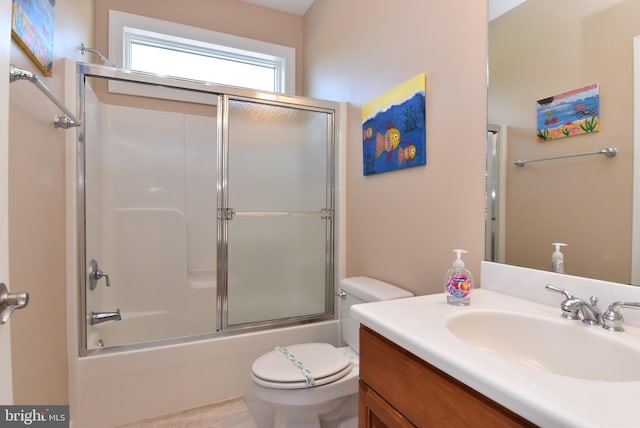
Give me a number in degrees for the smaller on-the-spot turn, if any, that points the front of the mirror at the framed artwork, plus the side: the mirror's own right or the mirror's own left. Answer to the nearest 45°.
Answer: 0° — it already faces it

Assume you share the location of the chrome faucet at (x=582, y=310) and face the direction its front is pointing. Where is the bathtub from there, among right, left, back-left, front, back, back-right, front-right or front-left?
front-right

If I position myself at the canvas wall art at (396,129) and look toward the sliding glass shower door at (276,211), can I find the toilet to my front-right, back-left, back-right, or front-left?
front-left

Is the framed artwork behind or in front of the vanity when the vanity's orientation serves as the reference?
in front

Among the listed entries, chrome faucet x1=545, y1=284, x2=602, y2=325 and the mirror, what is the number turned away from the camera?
0

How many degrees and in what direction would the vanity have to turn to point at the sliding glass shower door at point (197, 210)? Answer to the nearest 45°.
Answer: approximately 45° to its right

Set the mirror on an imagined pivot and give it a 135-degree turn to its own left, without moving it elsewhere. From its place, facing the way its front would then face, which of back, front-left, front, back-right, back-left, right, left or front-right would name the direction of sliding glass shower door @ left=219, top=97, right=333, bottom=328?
back

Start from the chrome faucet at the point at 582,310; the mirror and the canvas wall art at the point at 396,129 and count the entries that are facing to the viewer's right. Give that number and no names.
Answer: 0

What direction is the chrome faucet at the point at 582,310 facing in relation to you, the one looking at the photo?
facing the viewer and to the left of the viewer

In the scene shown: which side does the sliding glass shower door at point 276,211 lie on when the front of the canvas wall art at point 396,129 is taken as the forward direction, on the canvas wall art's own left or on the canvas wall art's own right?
on the canvas wall art's own right

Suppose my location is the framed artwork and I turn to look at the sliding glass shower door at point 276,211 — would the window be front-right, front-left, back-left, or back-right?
front-left

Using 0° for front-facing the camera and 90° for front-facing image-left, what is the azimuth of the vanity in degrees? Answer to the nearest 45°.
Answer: approximately 45°
